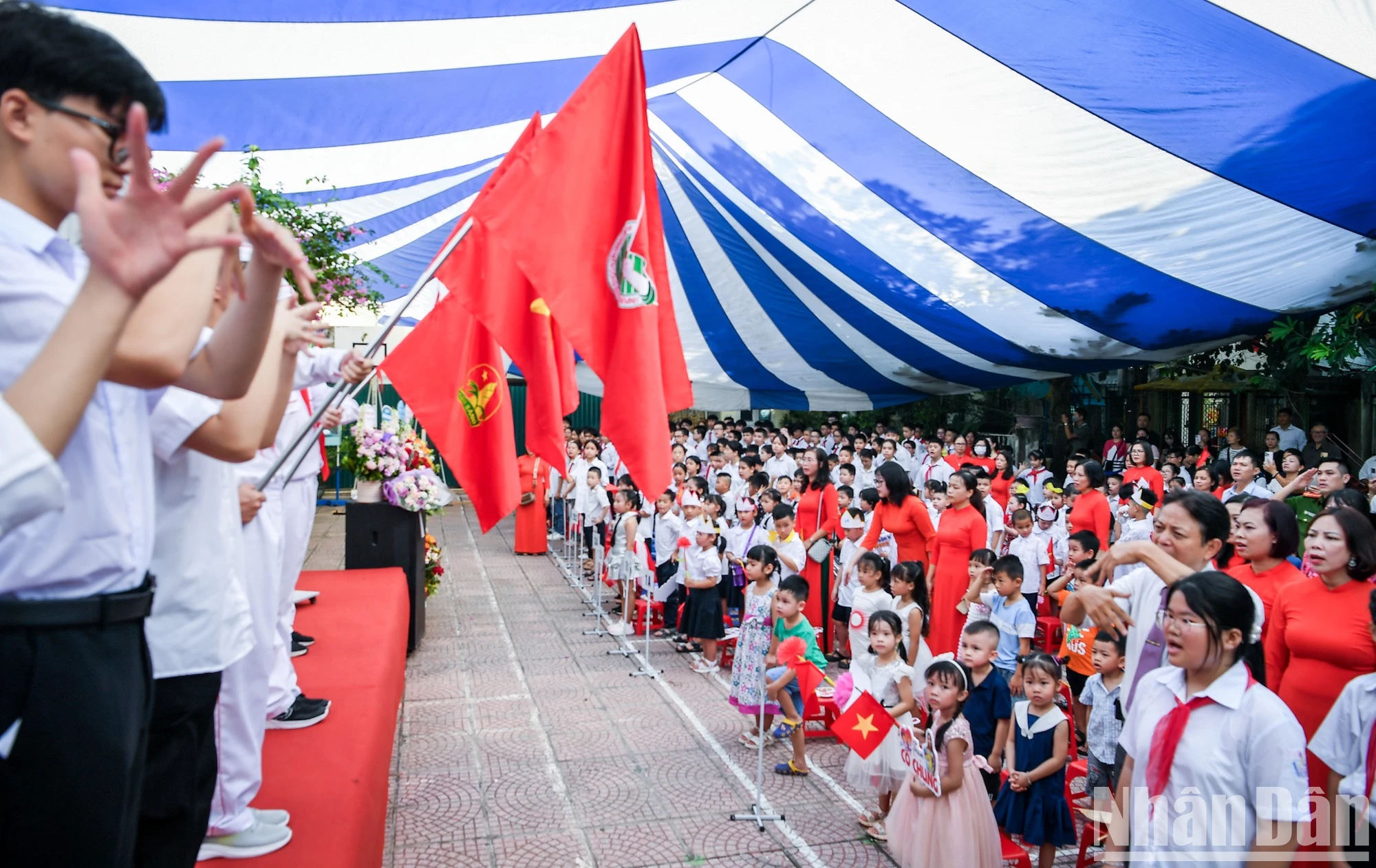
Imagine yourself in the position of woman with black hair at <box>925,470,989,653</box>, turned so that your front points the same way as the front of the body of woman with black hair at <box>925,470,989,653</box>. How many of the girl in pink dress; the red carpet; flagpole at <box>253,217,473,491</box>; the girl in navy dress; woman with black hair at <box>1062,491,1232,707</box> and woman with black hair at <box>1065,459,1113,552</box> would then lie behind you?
1

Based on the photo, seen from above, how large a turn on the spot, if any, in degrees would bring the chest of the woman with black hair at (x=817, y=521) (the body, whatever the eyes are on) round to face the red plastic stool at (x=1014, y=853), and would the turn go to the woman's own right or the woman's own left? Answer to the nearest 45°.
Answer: approximately 45° to the woman's own left

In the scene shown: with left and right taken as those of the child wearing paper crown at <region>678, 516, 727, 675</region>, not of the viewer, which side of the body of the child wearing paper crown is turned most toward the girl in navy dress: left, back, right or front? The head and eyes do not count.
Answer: left

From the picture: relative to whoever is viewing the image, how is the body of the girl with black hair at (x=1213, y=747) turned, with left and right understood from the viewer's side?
facing the viewer and to the left of the viewer

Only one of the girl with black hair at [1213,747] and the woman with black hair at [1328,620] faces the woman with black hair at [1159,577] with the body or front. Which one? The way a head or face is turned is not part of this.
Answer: the woman with black hair at [1328,620]

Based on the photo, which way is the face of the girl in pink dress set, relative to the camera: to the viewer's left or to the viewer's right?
to the viewer's left

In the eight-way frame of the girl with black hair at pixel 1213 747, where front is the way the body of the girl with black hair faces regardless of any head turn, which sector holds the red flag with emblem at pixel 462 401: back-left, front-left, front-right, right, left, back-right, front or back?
front-right

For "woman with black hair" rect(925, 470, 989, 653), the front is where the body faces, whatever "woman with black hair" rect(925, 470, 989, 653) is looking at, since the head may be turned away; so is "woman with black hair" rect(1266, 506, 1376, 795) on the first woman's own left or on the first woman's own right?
on the first woman's own left

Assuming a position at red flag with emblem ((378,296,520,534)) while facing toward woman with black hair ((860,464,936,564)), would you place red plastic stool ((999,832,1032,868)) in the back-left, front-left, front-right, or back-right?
front-right

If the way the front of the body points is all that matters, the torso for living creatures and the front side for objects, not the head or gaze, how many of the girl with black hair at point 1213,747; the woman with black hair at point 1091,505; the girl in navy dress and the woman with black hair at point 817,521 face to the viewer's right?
0

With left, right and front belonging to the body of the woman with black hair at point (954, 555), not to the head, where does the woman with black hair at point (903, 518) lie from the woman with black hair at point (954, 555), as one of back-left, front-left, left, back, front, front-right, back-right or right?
right

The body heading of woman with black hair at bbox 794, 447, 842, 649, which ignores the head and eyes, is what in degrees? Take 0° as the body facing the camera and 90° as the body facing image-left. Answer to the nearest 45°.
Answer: approximately 45°

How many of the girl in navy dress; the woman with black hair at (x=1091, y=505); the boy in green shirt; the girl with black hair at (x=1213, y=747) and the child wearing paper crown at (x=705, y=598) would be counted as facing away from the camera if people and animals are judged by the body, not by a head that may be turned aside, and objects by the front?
0

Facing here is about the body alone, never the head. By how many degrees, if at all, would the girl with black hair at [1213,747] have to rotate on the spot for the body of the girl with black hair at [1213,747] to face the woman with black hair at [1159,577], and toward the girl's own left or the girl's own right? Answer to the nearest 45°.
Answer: approximately 135° to the girl's own right

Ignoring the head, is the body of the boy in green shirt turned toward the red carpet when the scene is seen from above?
yes

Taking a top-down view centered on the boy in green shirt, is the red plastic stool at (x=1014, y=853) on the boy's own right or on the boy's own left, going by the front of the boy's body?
on the boy's own left

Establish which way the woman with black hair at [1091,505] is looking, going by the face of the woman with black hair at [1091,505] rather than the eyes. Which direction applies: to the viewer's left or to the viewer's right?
to the viewer's left

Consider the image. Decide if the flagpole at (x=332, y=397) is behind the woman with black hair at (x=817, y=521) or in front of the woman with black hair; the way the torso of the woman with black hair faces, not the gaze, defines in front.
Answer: in front
